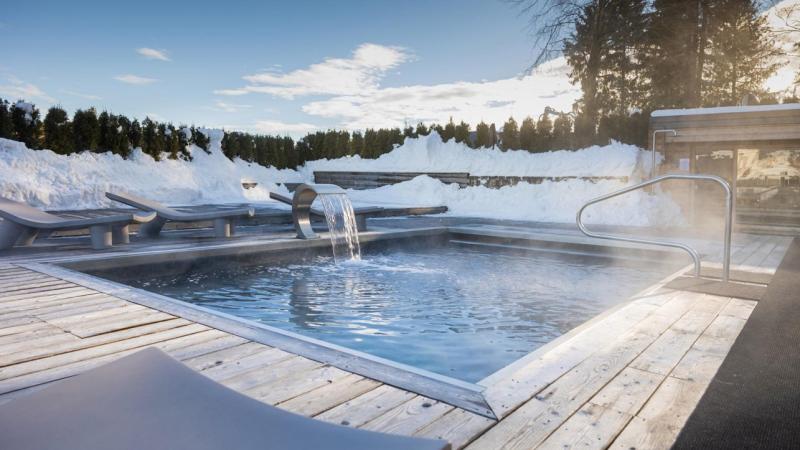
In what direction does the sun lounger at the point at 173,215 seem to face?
to the viewer's right

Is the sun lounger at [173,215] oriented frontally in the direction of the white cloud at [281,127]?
no

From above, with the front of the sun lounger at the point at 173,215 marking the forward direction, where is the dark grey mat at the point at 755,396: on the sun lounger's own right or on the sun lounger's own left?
on the sun lounger's own right

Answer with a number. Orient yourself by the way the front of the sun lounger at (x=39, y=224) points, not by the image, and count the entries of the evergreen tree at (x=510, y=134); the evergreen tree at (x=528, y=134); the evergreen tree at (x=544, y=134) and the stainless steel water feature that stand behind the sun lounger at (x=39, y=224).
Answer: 0

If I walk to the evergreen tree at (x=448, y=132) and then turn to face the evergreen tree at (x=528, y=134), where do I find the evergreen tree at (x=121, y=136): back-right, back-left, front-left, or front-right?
back-right

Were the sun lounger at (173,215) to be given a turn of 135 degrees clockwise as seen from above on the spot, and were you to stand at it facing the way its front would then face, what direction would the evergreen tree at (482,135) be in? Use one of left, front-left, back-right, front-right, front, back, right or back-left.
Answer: back

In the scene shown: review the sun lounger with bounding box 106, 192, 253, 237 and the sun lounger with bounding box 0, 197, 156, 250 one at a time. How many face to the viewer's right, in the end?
2

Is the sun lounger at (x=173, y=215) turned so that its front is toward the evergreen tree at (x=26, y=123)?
no

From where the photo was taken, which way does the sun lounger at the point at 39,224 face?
to the viewer's right

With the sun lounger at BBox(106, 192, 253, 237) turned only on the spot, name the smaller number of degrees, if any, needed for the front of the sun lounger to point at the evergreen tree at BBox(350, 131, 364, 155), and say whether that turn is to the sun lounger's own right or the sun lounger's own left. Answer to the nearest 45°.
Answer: approximately 45° to the sun lounger's own left

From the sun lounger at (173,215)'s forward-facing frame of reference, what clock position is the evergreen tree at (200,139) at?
The evergreen tree is roughly at 9 o'clock from the sun lounger.

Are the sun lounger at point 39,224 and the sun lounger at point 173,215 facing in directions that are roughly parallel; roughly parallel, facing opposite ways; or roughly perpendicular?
roughly parallel

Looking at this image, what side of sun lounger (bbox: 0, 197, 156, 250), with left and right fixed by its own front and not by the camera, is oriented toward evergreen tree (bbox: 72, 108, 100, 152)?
left

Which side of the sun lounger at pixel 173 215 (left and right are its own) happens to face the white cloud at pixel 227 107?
left

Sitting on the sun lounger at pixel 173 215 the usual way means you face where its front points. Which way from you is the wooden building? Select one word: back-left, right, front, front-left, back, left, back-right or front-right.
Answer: front

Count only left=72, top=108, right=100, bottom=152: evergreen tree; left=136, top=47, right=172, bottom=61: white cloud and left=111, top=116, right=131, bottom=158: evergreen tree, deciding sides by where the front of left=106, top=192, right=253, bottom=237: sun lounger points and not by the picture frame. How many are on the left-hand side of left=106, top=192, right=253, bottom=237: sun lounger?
3
